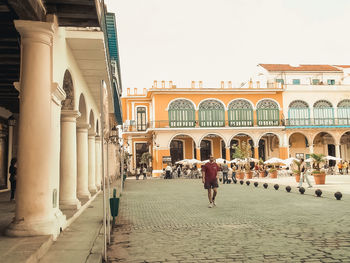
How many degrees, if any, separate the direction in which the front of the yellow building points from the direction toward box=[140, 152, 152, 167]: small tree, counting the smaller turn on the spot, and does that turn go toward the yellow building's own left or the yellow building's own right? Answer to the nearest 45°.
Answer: approximately 90° to the yellow building's own right

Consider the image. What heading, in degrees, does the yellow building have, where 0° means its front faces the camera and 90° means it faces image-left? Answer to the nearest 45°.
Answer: approximately 0°
